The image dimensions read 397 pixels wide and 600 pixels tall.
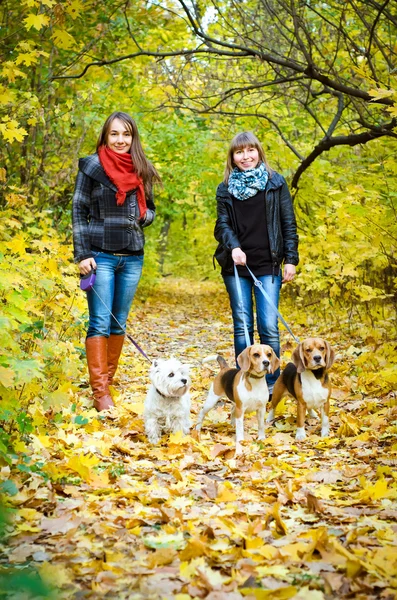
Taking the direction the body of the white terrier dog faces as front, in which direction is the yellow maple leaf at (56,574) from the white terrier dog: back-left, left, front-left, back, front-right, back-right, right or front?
front-right

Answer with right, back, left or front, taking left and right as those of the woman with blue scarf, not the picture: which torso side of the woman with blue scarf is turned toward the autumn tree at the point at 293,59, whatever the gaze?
back

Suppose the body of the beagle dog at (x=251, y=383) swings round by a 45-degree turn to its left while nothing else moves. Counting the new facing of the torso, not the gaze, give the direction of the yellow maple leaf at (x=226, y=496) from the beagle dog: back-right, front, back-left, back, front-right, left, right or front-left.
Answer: right

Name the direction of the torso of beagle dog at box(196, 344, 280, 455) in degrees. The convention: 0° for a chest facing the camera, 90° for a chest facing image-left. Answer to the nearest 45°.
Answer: approximately 315°

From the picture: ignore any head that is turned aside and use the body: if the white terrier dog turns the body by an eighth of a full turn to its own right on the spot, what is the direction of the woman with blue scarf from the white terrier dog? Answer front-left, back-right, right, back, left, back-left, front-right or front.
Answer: back-left

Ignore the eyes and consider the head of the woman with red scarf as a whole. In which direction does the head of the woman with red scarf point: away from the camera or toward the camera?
toward the camera

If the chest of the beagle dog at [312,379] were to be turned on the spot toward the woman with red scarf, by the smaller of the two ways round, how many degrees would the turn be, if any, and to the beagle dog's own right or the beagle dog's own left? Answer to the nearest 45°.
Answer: approximately 135° to the beagle dog's own right

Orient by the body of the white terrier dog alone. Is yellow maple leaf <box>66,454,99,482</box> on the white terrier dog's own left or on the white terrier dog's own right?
on the white terrier dog's own right

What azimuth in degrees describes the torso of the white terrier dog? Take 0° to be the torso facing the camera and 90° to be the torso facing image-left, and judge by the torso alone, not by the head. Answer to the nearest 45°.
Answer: approximately 315°

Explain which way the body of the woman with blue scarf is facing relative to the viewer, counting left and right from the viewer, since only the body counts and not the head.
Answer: facing the viewer
